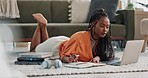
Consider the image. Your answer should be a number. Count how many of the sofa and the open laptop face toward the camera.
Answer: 1

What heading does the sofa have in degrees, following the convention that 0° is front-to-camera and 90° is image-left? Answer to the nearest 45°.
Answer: approximately 0°

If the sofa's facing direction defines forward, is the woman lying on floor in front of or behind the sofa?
in front

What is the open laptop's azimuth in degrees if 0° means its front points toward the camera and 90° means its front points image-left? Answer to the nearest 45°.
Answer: approximately 135°
